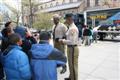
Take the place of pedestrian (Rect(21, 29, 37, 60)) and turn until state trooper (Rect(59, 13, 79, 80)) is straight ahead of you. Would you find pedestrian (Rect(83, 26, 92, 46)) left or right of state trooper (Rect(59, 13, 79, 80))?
left

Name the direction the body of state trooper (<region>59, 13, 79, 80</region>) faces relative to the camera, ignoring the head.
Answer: to the viewer's left

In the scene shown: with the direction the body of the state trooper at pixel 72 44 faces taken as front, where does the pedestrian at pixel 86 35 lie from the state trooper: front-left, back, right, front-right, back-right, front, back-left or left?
right

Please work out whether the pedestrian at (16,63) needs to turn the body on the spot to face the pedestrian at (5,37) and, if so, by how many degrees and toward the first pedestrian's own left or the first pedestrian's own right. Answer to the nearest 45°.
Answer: approximately 45° to the first pedestrian's own left

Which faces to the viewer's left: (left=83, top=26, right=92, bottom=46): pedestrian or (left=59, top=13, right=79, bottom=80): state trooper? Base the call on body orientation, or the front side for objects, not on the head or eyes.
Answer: the state trooper

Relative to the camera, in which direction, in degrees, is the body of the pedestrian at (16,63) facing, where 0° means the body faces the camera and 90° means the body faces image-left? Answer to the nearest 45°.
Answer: approximately 225°
